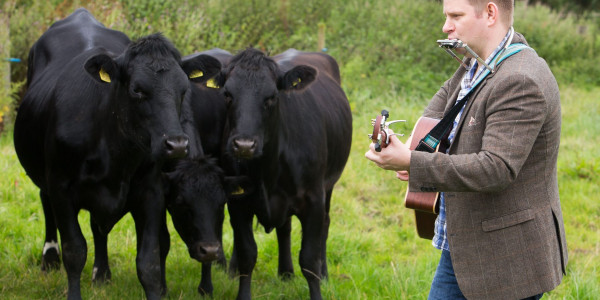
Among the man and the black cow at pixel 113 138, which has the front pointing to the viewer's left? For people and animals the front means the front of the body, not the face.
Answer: the man

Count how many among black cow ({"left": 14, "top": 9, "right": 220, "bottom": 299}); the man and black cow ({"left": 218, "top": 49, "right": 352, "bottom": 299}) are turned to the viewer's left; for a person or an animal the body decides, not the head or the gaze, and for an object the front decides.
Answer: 1

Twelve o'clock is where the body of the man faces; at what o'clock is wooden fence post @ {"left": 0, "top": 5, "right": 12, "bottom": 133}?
The wooden fence post is roughly at 1 o'clock from the man.

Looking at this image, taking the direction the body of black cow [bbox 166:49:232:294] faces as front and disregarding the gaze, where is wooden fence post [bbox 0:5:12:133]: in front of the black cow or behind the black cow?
behind

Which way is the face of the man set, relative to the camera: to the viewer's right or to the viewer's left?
to the viewer's left

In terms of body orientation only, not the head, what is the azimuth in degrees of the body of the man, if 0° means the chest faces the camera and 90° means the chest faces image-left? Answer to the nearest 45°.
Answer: approximately 90°

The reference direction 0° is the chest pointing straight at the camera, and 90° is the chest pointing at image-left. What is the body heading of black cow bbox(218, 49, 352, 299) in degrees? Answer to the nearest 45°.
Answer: approximately 0°

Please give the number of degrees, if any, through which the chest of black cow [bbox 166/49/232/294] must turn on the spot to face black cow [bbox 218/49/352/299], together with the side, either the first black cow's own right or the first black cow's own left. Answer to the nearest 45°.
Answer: approximately 90° to the first black cow's own left

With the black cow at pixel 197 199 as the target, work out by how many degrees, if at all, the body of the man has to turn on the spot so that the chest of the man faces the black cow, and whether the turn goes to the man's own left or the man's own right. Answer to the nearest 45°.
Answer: approximately 45° to the man's own right
